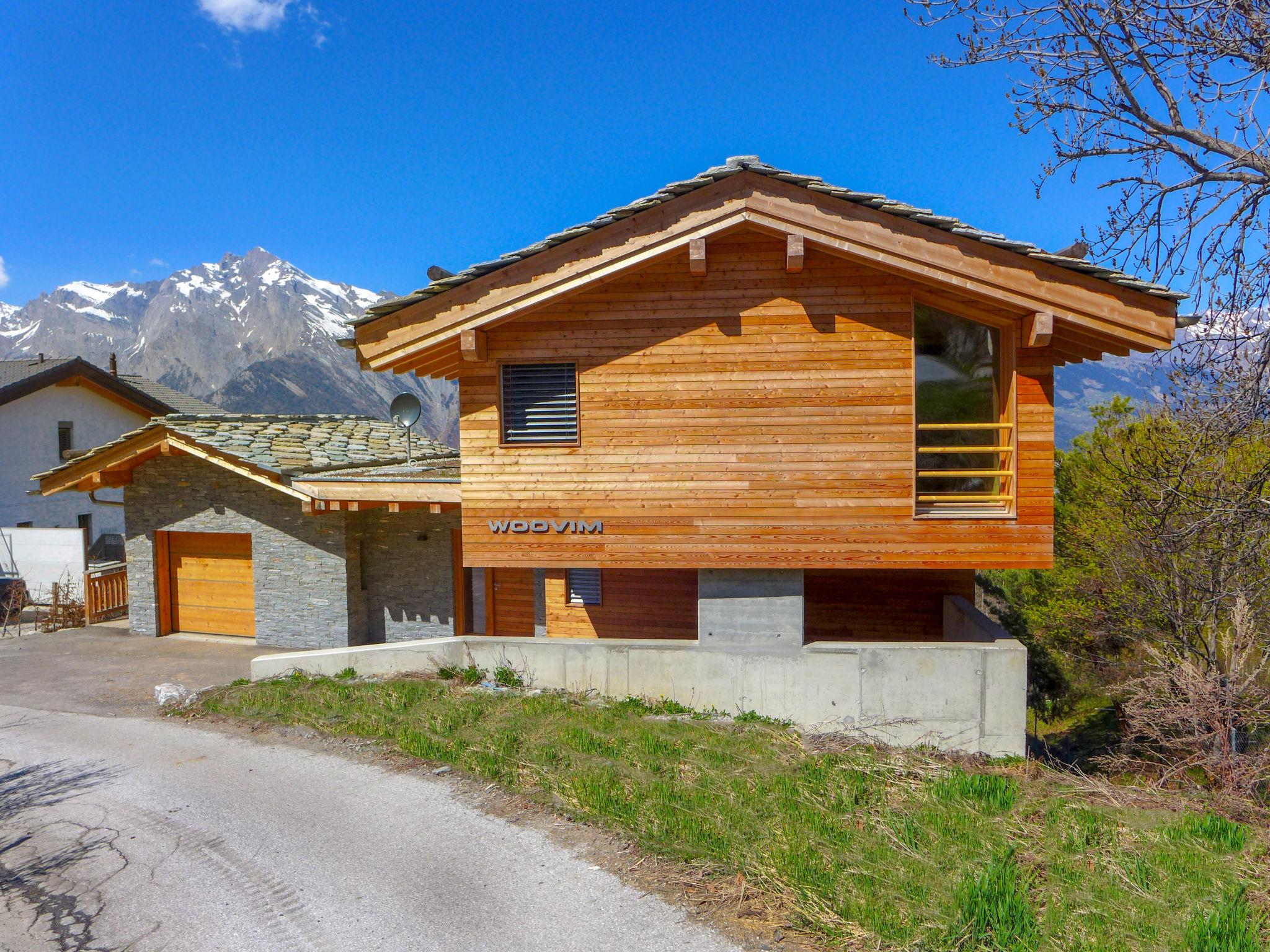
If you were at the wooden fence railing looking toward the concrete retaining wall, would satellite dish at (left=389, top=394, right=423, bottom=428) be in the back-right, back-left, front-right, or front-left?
front-left

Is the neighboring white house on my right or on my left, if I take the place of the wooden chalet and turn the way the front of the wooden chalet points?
on my right

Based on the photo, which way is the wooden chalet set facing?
toward the camera

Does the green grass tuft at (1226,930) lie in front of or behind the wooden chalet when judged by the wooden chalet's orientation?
in front

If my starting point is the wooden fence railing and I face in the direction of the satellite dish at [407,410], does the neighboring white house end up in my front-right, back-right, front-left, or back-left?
back-left
